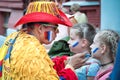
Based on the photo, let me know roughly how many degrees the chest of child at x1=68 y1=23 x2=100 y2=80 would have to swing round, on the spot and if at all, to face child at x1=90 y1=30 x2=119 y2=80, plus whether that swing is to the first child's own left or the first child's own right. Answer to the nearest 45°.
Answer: approximately 135° to the first child's own left

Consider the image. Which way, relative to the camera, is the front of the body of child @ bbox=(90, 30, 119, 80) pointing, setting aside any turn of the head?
to the viewer's left

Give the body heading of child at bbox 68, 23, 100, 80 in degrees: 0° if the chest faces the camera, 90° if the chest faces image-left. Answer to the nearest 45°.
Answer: approximately 90°

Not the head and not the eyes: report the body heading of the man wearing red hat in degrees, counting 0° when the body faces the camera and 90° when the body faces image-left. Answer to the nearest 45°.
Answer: approximately 270°

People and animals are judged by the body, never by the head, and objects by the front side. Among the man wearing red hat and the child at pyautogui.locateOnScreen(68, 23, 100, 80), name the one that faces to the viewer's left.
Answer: the child

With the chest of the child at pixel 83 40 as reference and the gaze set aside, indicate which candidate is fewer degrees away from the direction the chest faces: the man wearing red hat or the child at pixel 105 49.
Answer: the man wearing red hat

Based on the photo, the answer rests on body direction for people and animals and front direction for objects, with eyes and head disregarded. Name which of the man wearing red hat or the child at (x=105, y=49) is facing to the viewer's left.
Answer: the child

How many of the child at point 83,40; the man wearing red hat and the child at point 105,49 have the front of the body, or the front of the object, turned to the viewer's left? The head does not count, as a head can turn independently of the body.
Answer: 2

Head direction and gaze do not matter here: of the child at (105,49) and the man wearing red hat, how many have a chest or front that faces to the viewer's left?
1

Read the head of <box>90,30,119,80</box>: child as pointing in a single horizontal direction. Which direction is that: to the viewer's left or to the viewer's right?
to the viewer's left

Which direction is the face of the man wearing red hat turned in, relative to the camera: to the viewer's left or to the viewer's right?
to the viewer's right

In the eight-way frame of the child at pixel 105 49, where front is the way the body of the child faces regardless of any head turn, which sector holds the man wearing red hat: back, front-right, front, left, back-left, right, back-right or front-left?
front-left
